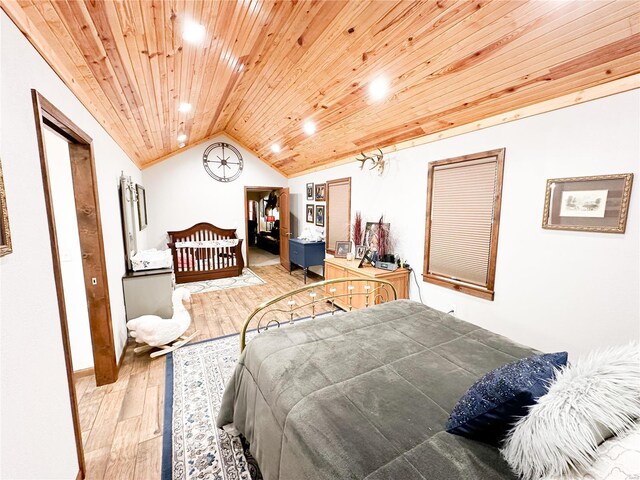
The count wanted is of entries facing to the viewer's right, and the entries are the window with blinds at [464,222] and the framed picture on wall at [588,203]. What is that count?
0

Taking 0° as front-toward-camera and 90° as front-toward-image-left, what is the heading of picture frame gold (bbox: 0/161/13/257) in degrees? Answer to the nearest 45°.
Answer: approximately 315°

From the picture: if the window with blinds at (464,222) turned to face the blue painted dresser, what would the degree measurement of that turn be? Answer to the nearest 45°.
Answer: approximately 90° to its right

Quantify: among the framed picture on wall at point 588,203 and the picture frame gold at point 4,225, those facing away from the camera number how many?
0

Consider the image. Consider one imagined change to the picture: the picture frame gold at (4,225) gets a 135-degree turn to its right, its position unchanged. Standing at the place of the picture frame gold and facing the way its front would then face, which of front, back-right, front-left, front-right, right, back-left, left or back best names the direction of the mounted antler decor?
back

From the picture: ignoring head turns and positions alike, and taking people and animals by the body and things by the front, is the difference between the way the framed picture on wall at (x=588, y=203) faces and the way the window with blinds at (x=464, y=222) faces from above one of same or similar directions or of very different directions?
same or similar directions

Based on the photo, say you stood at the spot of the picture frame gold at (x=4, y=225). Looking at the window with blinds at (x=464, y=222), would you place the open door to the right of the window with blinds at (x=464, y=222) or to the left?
left

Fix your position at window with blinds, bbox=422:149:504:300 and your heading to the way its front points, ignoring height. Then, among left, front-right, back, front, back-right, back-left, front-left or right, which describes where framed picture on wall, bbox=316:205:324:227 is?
right

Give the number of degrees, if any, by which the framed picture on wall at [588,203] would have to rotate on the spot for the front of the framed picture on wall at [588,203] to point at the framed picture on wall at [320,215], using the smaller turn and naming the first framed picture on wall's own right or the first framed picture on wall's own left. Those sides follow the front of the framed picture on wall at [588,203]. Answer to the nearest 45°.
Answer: approximately 45° to the first framed picture on wall's own right

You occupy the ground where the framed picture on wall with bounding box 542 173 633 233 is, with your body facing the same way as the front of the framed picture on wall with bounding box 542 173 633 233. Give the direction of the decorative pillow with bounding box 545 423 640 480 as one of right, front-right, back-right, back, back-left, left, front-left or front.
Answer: front-left

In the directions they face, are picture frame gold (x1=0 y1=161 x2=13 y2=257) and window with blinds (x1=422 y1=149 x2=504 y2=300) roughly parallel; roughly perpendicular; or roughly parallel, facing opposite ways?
roughly parallel, facing opposite ways

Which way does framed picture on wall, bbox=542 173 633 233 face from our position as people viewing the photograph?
facing the viewer and to the left of the viewer

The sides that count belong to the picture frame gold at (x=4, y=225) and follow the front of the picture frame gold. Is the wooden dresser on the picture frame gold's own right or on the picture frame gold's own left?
on the picture frame gold's own left

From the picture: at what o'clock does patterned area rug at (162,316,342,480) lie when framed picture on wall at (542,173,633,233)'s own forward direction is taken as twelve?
The patterned area rug is roughly at 12 o'clock from the framed picture on wall.

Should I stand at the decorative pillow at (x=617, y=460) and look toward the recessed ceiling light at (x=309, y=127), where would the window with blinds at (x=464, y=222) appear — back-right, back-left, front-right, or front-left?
front-right

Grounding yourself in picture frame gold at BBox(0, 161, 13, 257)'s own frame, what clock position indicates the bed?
The bed is roughly at 12 o'clock from the picture frame gold.
